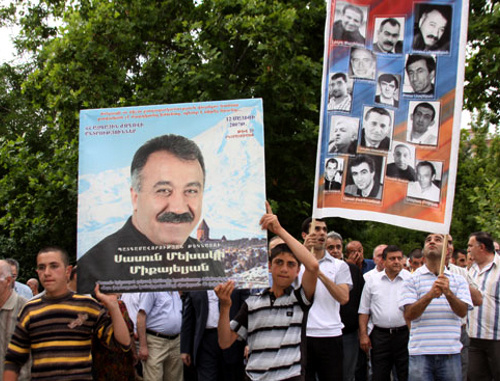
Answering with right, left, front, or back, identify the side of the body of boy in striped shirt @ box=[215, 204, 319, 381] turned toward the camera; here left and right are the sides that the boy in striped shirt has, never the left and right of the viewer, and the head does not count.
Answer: front

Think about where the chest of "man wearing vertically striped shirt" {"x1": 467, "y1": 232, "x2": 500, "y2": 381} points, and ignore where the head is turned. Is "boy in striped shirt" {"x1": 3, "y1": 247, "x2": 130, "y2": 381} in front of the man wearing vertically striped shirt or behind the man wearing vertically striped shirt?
in front

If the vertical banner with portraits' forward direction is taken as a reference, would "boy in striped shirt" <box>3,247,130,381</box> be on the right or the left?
on its right

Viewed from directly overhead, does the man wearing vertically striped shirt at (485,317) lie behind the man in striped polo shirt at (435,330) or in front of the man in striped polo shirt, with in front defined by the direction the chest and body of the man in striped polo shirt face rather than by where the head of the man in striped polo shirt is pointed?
behind

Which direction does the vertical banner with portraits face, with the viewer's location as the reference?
facing the viewer

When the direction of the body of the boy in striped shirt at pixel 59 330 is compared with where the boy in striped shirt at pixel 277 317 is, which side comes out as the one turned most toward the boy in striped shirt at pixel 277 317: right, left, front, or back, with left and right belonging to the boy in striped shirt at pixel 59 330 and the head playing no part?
left

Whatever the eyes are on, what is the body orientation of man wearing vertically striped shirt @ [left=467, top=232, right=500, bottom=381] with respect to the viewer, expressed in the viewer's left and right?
facing the viewer and to the left of the viewer

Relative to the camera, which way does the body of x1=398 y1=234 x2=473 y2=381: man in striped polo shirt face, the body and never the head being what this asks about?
toward the camera

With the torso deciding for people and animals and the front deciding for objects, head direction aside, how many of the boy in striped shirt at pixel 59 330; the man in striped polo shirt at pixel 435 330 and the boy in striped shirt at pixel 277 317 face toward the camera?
3

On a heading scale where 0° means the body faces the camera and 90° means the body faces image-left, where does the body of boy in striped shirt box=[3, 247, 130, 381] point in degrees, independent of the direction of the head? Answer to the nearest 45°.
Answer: approximately 0°
